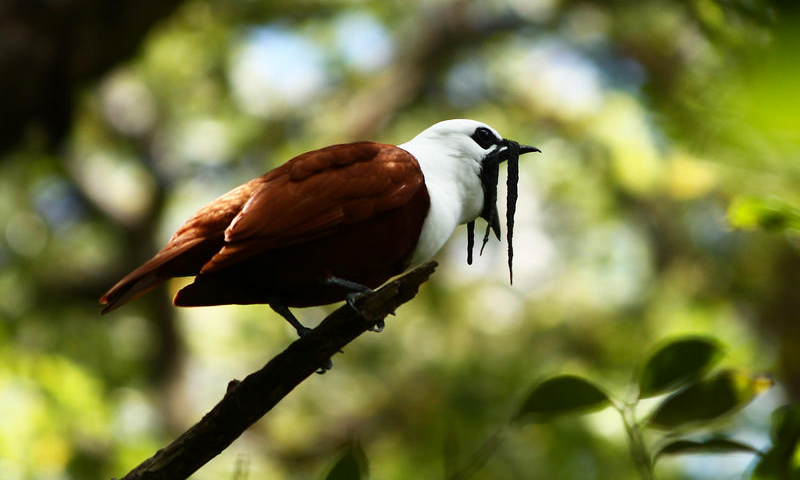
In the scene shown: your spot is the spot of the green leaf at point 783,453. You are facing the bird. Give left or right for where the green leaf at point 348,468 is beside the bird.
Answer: left

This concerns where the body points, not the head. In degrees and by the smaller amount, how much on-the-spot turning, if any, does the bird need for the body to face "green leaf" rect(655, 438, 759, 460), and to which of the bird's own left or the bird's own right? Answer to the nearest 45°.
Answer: approximately 45° to the bird's own right

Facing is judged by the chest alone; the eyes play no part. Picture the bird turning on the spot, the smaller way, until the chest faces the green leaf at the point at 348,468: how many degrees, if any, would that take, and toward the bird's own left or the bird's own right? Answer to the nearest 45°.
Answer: approximately 90° to the bird's own right

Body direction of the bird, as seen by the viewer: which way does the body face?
to the viewer's right

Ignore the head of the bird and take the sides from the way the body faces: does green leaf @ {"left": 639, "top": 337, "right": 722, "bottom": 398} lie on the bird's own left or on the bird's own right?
on the bird's own right
